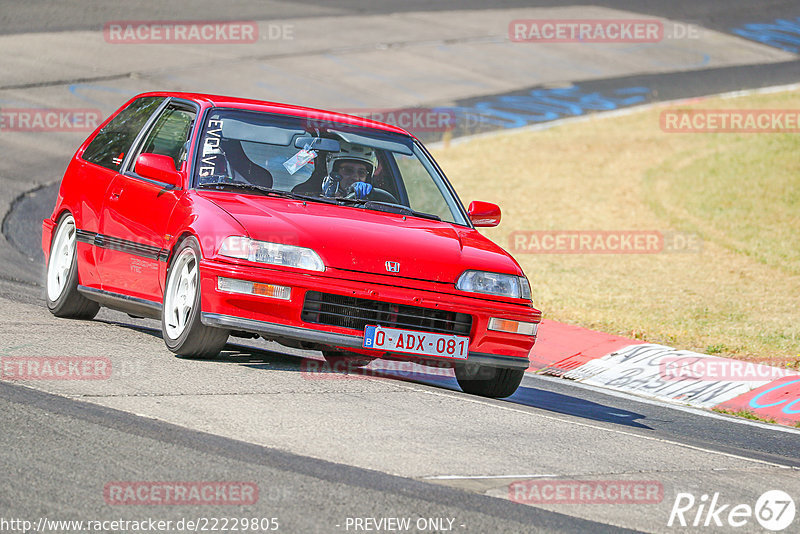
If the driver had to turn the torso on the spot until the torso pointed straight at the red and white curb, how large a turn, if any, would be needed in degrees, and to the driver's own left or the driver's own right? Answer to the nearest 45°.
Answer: approximately 90° to the driver's own left

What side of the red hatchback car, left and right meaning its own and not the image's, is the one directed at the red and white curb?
left

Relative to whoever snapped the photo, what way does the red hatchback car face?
facing the viewer and to the right of the viewer
